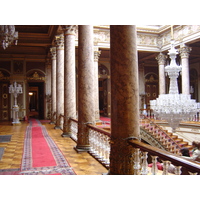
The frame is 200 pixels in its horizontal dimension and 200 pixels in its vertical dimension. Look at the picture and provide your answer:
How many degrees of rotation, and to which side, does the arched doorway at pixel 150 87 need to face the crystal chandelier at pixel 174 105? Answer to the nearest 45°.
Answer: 0° — it already faces it

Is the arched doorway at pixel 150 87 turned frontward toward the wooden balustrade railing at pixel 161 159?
yes

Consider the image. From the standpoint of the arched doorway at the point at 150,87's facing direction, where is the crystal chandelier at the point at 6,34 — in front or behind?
in front

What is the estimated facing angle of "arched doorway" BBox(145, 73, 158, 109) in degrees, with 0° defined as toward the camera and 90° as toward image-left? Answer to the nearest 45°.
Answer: approximately 0°

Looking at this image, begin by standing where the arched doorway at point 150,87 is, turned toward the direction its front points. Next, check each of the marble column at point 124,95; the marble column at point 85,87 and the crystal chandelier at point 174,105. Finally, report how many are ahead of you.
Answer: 3

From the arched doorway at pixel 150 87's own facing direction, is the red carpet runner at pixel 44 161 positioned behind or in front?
in front

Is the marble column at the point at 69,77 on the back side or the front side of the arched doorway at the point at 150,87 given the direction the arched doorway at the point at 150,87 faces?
on the front side
